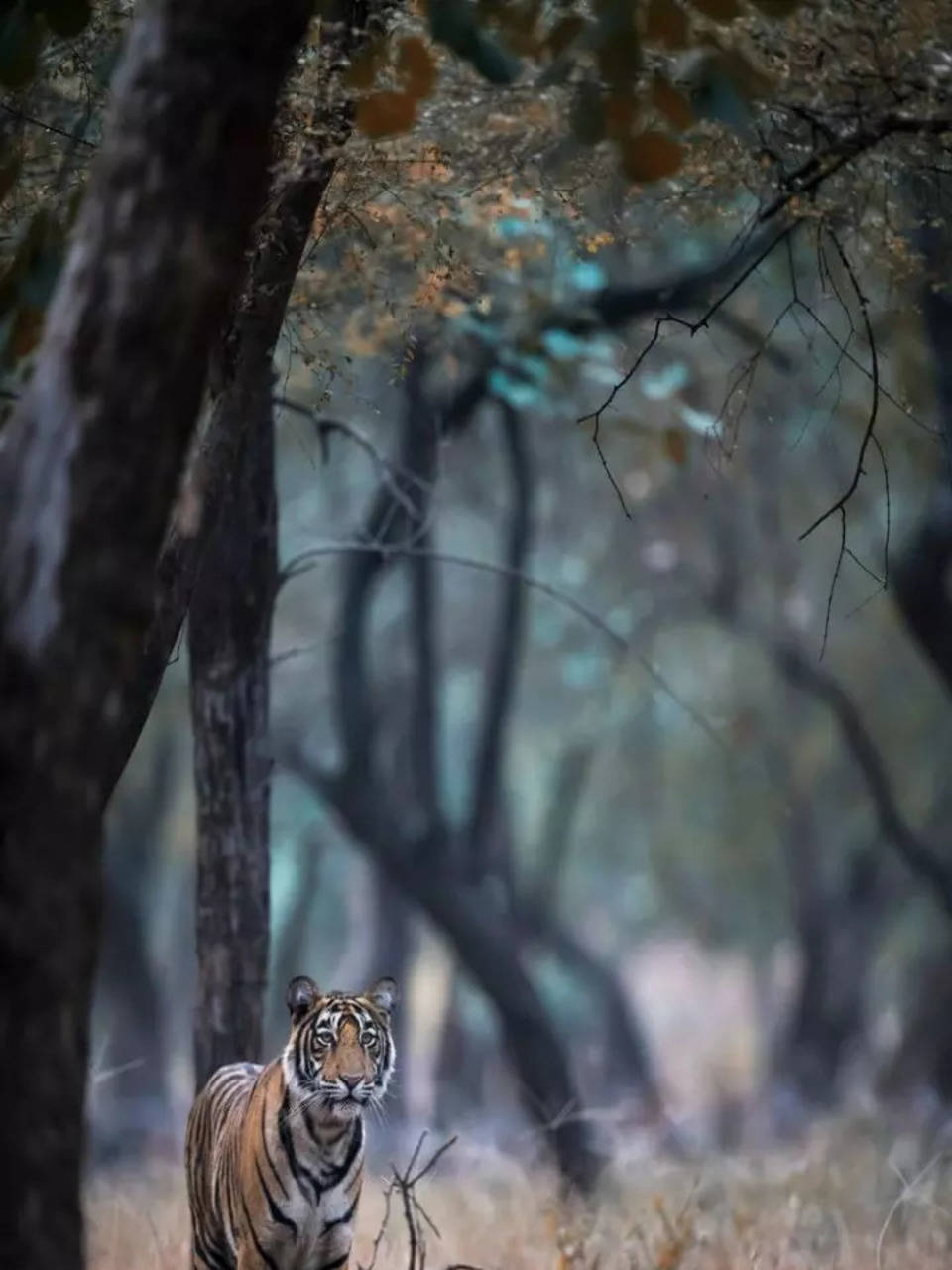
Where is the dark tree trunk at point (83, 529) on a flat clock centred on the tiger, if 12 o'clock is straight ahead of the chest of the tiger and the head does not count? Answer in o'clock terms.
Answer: The dark tree trunk is roughly at 2 o'clock from the tiger.

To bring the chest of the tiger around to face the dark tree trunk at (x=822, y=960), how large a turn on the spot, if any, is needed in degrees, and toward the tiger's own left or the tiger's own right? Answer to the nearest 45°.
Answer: approximately 135° to the tiger's own left

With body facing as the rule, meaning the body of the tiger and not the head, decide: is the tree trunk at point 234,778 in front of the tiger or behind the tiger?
behind

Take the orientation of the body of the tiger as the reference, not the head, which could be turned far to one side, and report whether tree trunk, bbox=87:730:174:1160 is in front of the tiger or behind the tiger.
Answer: behind

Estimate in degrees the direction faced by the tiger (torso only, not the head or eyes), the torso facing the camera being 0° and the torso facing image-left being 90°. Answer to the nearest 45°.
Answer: approximately 315°

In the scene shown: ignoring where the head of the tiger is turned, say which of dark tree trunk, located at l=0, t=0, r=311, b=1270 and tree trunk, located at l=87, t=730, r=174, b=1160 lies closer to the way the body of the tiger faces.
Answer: the dark tree trunk

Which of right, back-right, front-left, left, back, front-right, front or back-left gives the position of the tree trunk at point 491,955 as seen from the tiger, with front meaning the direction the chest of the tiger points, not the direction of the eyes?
back-left

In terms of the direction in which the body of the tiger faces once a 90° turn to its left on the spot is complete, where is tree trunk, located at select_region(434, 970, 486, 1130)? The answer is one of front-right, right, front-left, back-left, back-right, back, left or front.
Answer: front-left

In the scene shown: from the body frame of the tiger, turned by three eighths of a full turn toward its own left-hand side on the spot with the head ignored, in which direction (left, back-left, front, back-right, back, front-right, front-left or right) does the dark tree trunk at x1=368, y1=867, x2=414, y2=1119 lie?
front
